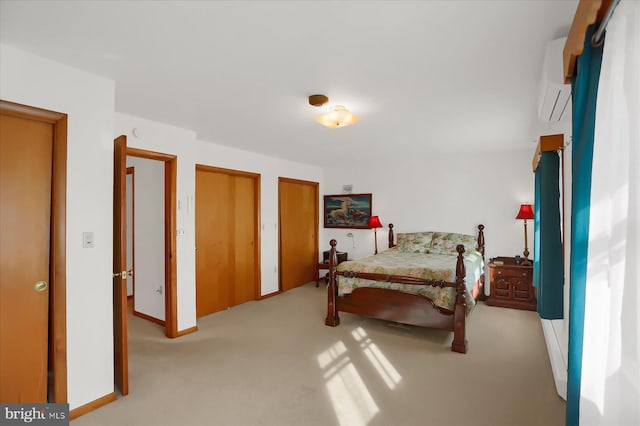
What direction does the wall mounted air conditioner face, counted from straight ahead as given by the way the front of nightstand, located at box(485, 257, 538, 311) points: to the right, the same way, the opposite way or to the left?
to the right

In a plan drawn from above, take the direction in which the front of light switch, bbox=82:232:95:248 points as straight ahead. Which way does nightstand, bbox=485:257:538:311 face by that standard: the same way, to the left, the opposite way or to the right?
to the right

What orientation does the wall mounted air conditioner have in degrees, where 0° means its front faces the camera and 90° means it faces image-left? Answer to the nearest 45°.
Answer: approximately 90°

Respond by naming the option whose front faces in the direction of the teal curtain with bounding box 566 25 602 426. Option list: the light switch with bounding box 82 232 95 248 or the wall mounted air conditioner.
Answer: the light switch

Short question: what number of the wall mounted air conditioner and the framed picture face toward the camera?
1

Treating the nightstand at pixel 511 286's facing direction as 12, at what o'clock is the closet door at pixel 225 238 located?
The closet door is roughly at 2 o'clock from the nightstand.

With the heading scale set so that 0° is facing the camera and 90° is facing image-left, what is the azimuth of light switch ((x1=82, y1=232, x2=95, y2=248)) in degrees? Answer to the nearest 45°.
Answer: approximately 315°

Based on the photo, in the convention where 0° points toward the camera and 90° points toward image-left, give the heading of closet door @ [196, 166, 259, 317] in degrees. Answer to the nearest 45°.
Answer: approximately 315°

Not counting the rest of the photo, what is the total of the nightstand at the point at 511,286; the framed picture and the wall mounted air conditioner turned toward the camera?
2

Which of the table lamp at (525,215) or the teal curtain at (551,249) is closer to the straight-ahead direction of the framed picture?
the teal curtain
